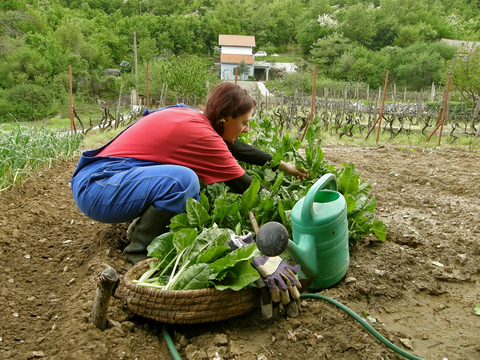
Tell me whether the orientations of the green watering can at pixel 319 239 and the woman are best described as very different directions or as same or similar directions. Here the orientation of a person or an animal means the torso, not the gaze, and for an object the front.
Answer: very different directions

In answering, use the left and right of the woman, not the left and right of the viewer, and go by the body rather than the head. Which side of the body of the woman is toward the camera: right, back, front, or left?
right

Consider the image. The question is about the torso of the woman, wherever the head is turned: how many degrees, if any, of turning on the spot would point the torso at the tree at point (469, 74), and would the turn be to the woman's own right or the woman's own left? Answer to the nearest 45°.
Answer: approximately 45° to the woman's own left

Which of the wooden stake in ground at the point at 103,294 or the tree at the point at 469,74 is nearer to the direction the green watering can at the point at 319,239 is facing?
the wooden stake in ground

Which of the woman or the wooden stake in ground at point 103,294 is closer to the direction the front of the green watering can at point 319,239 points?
the wooden stake in ground

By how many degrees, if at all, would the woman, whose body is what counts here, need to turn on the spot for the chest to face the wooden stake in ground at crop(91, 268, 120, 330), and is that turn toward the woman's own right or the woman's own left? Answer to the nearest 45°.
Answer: approximately 90° to the woman's own right

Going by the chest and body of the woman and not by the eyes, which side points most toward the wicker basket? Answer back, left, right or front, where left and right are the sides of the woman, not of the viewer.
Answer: right

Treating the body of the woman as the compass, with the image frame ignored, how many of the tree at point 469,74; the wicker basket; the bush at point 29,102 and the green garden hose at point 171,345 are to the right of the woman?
2

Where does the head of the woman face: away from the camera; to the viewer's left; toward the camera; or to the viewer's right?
to the viewer's right

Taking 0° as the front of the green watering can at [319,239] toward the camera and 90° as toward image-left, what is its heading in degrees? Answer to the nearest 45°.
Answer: approximately 45°

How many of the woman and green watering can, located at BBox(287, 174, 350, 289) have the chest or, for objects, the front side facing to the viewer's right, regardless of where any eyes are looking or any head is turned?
1
